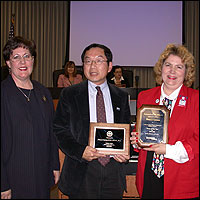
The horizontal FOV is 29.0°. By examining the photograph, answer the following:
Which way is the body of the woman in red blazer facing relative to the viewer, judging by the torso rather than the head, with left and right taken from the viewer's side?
facing the viewer and to the left of the viewer

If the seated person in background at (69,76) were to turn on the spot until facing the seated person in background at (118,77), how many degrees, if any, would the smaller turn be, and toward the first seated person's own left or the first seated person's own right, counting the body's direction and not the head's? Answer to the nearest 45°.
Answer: approximately 90° to the first seated person's own left

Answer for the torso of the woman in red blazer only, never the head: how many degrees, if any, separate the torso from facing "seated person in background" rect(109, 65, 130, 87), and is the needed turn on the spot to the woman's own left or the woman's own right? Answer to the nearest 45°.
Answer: approximately 135° to the woman's own right

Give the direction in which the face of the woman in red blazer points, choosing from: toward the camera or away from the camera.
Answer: toward the camera

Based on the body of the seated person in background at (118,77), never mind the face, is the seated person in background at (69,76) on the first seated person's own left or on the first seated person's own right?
on the first seated person's own right

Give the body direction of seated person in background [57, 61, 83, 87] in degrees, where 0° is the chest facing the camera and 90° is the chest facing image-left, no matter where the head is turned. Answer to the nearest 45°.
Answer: approximately 0°

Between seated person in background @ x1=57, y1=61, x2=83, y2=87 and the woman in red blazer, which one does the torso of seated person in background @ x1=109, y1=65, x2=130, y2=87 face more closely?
the woman in red blazer

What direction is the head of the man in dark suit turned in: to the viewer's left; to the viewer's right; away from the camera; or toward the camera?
toward the camera

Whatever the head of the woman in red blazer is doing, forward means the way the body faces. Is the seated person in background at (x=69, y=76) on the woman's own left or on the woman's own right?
on the woman's own right

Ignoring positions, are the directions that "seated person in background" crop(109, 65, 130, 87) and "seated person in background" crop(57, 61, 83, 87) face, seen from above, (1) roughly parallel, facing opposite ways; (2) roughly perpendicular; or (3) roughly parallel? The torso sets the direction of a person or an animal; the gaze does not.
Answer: roughly parallel

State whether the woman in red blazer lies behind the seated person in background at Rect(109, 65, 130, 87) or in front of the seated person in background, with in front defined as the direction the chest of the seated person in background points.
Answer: in front

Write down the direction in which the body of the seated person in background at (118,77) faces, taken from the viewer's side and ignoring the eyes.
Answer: toward the camera

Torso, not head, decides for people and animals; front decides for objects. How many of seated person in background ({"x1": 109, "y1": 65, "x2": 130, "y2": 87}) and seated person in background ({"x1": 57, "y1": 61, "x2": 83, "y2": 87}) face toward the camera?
2
